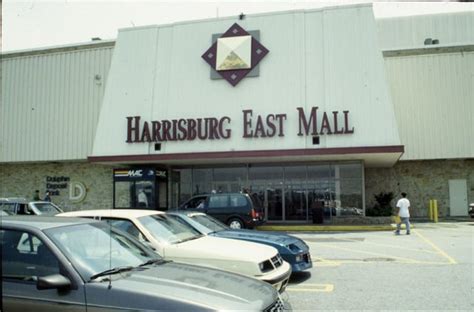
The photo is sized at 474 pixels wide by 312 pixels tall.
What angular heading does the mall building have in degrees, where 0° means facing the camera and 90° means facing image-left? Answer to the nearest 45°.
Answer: approximately 0°

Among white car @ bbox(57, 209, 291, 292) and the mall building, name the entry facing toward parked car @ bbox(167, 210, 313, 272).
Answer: the mall building

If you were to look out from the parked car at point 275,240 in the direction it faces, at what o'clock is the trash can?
The trash can is roughly at 8 o'clock from the parked car.

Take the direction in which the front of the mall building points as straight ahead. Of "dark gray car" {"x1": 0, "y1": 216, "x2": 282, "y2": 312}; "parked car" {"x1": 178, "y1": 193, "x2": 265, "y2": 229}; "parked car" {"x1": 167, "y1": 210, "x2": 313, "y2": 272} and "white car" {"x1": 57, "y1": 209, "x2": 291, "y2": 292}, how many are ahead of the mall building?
4

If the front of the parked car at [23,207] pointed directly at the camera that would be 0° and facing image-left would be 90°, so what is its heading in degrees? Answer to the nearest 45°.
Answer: approximately 315°

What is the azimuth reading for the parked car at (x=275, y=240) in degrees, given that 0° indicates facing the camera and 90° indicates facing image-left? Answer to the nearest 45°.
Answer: approximately 315°

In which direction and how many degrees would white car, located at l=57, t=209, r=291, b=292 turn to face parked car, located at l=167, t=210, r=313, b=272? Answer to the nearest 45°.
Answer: approximately 90° to its left

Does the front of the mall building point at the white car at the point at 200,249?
yes

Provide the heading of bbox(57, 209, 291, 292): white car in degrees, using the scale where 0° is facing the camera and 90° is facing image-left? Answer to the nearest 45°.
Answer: approximately 315°

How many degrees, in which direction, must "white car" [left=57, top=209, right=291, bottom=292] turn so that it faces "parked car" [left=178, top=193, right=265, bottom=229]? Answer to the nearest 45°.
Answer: approximately 135° to its left

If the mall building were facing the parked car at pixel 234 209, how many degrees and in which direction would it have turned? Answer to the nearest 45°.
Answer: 0° — it already faces it
